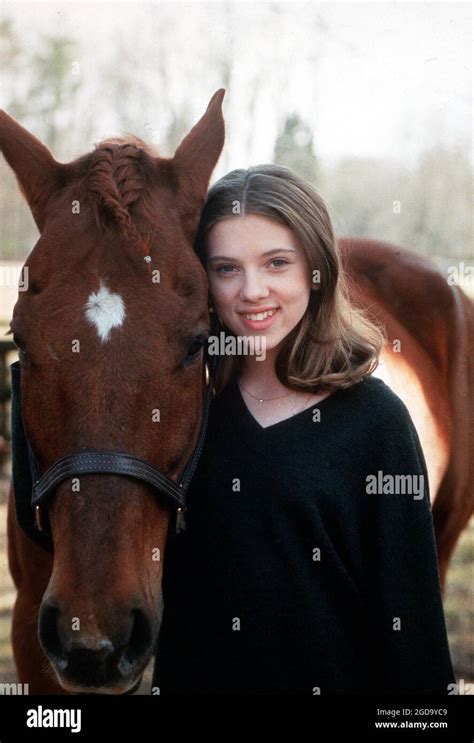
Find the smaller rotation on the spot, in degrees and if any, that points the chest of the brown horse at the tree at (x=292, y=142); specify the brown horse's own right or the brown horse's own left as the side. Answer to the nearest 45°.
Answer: approximately 135° to the brown horse's own right

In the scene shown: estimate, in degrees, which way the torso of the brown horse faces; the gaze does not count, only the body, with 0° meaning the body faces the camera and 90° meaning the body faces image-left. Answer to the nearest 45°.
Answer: approximately 45°
